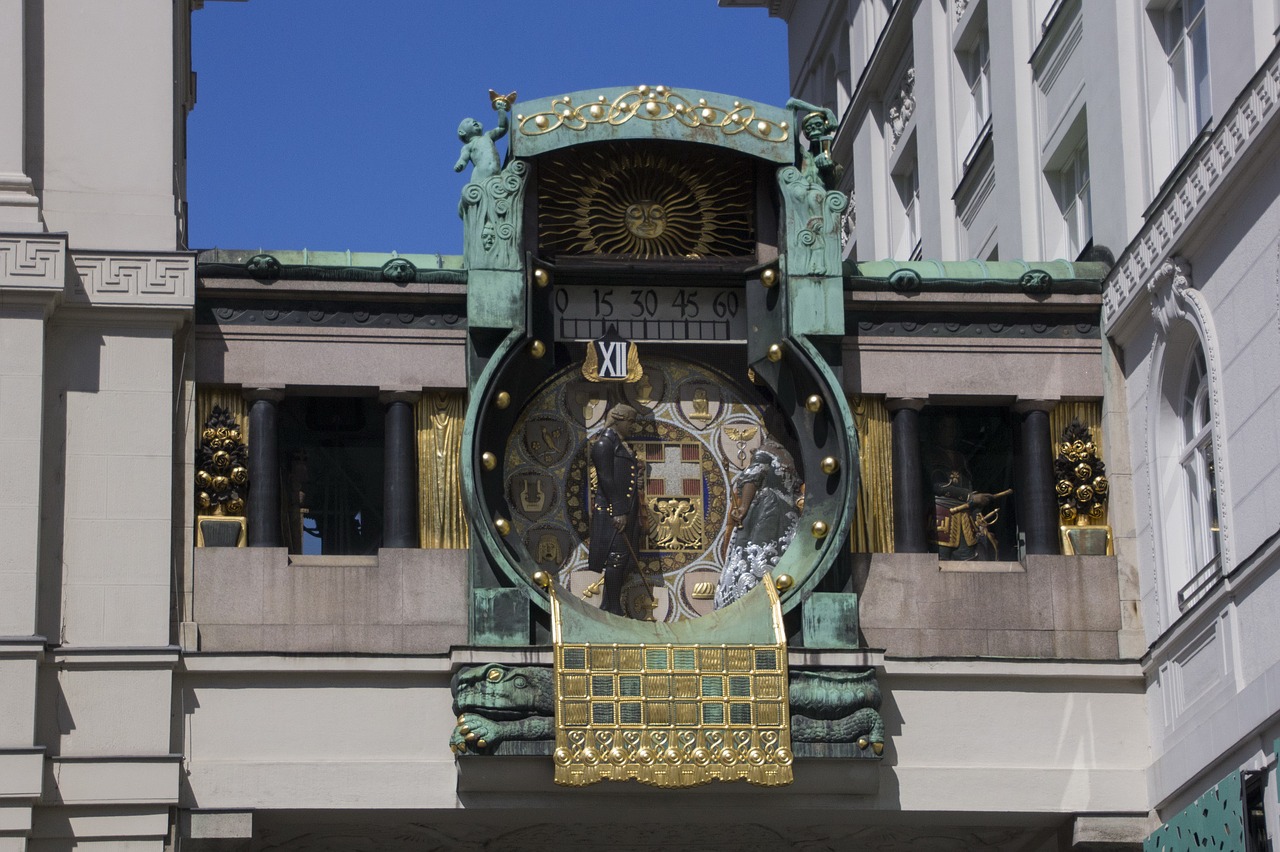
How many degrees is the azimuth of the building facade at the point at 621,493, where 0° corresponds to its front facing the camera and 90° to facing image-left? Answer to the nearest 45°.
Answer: approximately 0°
